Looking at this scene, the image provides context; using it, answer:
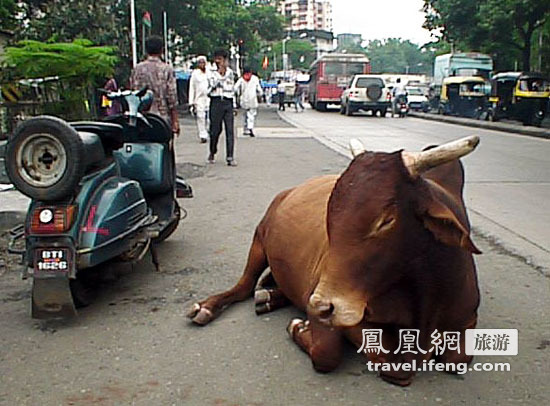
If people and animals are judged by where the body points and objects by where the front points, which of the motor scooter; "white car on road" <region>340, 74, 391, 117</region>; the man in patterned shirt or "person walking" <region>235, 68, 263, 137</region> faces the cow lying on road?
the person walking

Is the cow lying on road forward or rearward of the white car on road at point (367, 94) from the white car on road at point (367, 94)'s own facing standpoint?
rearward

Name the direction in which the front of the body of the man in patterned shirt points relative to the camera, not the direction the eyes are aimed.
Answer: away from the camera

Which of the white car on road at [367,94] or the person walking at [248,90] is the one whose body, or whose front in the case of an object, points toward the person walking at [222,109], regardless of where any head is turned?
the person walking at [248,90]

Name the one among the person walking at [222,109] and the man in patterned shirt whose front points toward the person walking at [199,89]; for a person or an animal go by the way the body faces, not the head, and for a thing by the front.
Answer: the man in patterned shirt

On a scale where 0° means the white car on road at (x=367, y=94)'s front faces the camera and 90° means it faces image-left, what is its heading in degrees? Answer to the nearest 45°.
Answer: approximately 180°

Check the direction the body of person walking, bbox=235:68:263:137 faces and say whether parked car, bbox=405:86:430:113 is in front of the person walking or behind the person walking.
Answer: behind

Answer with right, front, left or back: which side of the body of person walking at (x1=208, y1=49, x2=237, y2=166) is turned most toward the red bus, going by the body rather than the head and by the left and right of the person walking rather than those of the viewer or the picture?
back

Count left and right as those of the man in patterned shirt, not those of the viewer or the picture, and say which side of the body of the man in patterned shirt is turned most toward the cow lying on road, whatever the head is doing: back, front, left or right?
back
